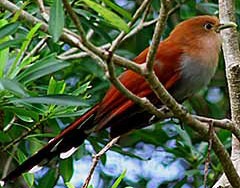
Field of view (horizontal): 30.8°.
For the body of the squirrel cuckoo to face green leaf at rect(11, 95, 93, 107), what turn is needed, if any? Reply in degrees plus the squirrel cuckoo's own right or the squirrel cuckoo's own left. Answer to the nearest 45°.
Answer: approximately 135° to the squirrel cuckoo's own right

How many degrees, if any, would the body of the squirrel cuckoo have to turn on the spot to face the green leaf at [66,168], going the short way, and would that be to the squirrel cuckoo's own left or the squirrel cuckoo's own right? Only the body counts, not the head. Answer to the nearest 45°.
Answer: approximately 180°

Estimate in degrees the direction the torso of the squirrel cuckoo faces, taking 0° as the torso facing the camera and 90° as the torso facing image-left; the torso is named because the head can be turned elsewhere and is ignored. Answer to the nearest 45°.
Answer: approximately 270°
